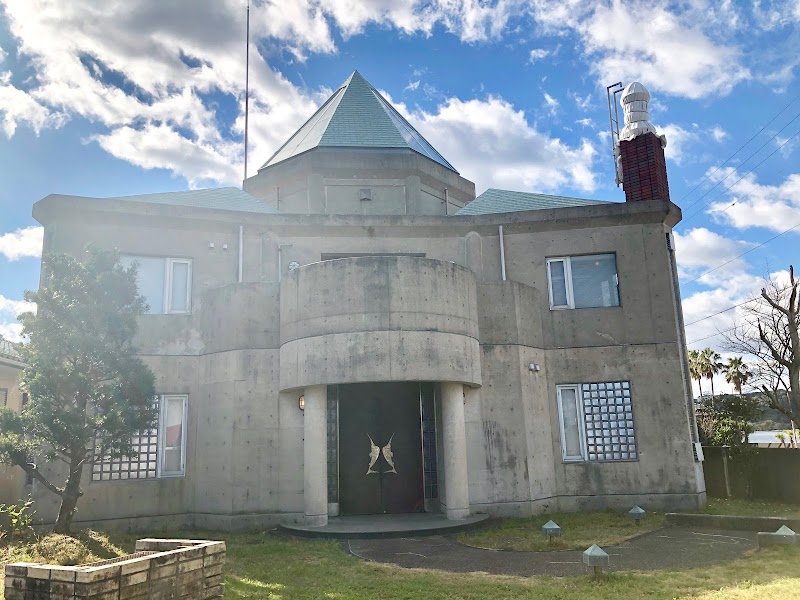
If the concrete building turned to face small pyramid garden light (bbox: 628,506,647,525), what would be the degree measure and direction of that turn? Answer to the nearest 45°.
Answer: approximately 90° to its left

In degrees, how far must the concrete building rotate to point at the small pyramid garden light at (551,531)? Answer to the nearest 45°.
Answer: approximately 45° to its left

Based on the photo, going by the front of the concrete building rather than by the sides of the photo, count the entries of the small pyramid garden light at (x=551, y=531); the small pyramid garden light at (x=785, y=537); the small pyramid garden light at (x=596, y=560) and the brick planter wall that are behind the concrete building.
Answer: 0

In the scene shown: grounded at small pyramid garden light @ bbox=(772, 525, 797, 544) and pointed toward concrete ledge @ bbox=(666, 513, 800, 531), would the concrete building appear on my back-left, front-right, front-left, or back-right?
front-left

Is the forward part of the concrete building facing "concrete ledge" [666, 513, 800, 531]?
no

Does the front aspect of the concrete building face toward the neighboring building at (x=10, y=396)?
no

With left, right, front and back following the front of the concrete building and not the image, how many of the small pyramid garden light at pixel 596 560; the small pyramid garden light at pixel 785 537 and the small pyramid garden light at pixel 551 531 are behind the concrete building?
0

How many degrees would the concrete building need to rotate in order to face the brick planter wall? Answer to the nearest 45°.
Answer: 0° — it already faces it

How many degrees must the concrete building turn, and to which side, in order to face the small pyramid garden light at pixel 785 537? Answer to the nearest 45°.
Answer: approximately 45° to its left

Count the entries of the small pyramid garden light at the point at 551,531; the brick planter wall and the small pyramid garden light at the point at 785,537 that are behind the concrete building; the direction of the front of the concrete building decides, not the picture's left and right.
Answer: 0

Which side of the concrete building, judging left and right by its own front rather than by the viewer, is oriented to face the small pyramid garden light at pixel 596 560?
front

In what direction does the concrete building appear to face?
toward the camera

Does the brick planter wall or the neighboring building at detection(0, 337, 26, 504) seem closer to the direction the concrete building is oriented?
the brick planter wall
